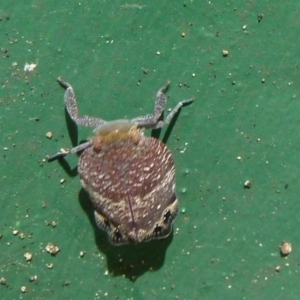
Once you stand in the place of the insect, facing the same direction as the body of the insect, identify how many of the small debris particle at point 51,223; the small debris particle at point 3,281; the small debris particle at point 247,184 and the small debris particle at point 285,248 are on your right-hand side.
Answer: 2
